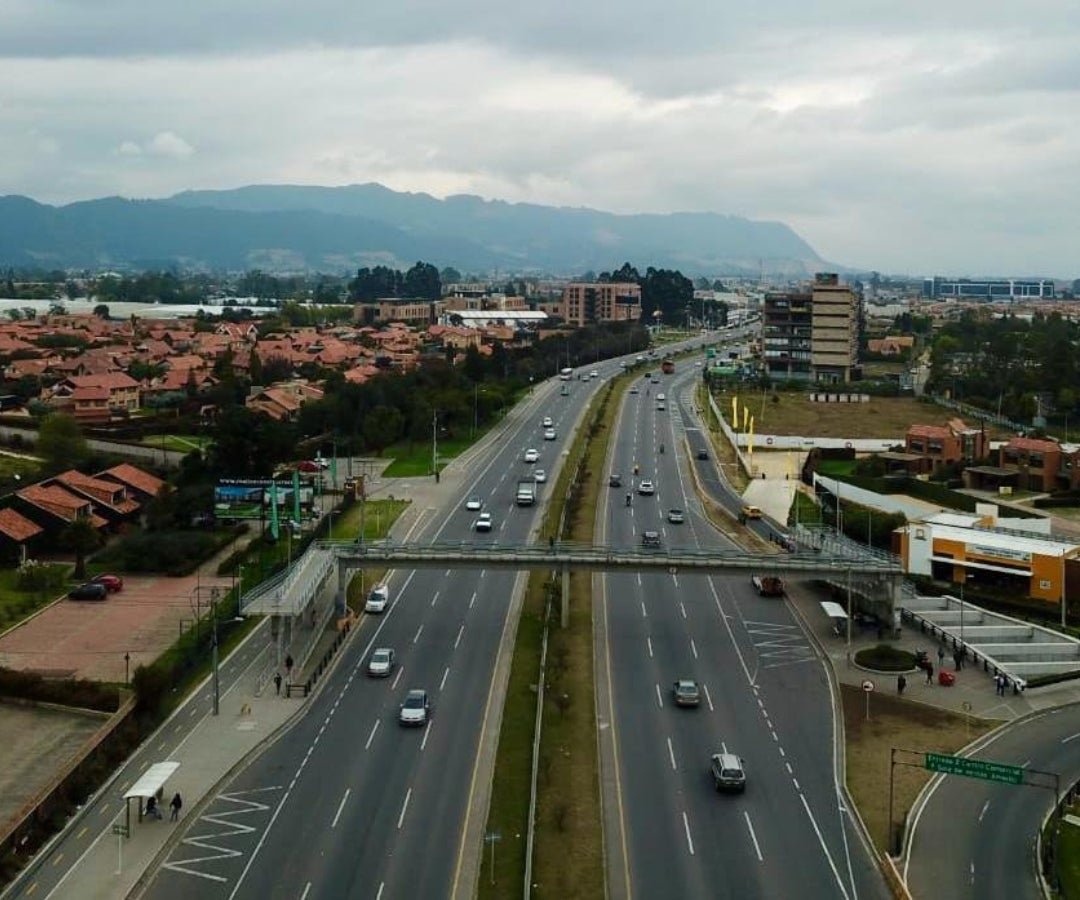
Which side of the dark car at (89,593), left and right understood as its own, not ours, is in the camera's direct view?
left

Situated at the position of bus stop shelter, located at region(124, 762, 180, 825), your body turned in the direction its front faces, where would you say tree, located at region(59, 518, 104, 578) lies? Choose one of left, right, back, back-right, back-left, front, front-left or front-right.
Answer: back-left

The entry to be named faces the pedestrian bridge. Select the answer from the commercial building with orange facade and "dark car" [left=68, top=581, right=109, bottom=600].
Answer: the commercial building with orange facade

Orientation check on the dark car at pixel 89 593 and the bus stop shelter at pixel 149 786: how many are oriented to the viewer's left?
1

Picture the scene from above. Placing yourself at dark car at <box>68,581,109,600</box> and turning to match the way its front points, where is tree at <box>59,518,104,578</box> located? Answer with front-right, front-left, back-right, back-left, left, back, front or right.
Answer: right

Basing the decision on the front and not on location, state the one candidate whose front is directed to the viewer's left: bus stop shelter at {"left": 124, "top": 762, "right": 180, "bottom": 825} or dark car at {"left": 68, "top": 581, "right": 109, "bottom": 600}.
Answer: the dark car

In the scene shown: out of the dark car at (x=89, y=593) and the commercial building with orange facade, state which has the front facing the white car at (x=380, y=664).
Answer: the commercial building with orange facade

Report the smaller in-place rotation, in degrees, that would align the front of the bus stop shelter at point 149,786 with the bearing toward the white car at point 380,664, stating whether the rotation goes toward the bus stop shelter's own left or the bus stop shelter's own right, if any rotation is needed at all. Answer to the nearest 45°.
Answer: approximately 90° to the bus stop shelter's own left
